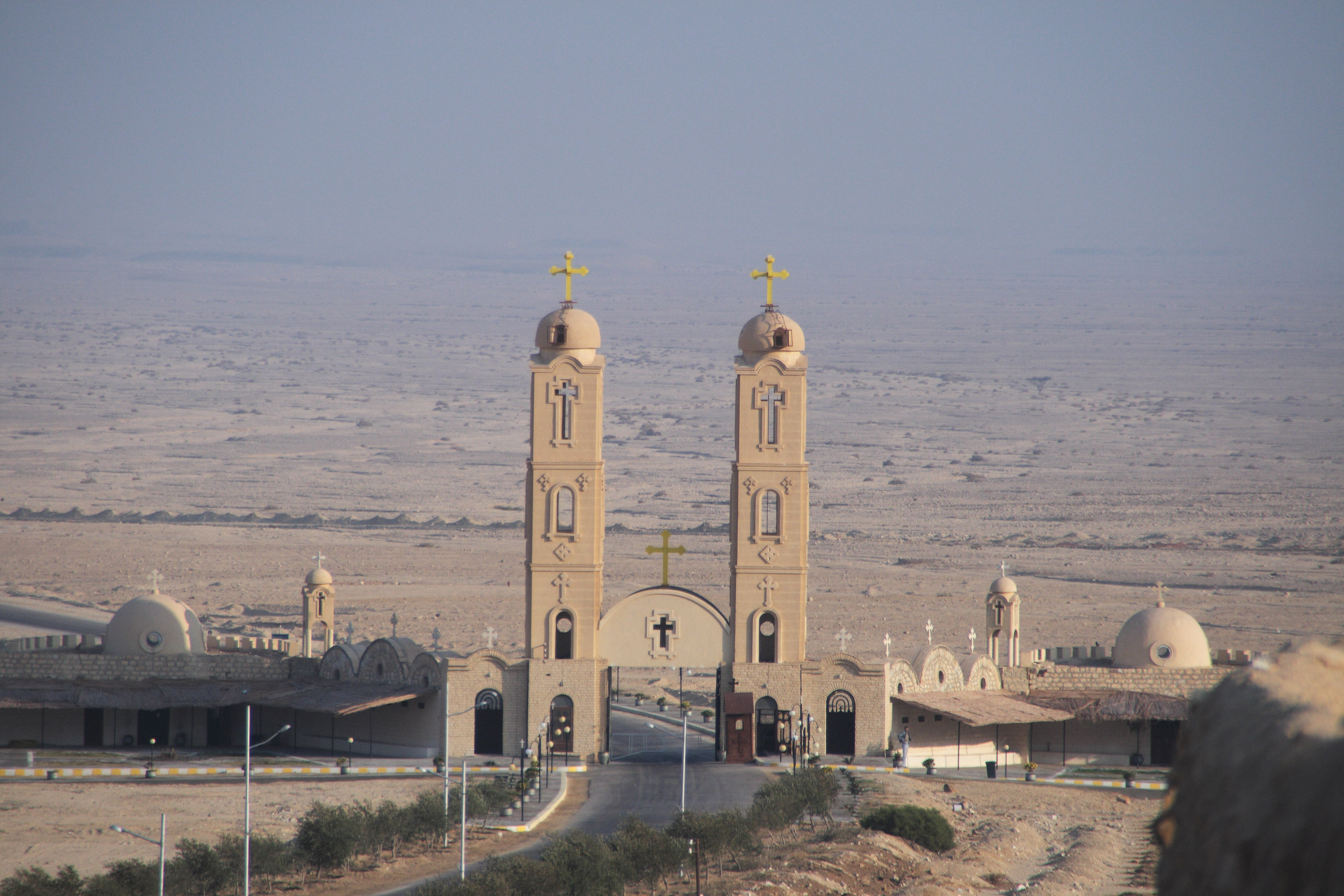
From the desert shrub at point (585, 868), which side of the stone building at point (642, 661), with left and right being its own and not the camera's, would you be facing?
front

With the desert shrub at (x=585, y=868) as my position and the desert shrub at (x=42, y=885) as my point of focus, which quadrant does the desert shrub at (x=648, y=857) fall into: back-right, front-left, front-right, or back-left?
back-right

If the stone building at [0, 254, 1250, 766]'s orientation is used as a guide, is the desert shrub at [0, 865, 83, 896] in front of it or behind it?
in front

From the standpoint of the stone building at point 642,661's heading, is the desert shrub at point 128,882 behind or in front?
in front

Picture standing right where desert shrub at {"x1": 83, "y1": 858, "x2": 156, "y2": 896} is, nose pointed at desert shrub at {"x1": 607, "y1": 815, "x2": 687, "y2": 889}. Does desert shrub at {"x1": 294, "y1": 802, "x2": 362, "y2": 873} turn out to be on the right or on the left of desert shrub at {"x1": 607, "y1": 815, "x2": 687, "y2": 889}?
left

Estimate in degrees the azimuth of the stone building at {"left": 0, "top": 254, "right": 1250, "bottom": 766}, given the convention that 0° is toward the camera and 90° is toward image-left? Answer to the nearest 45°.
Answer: approximately 0°

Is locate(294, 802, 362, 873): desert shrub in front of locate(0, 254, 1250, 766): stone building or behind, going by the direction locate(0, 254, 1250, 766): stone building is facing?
in front
